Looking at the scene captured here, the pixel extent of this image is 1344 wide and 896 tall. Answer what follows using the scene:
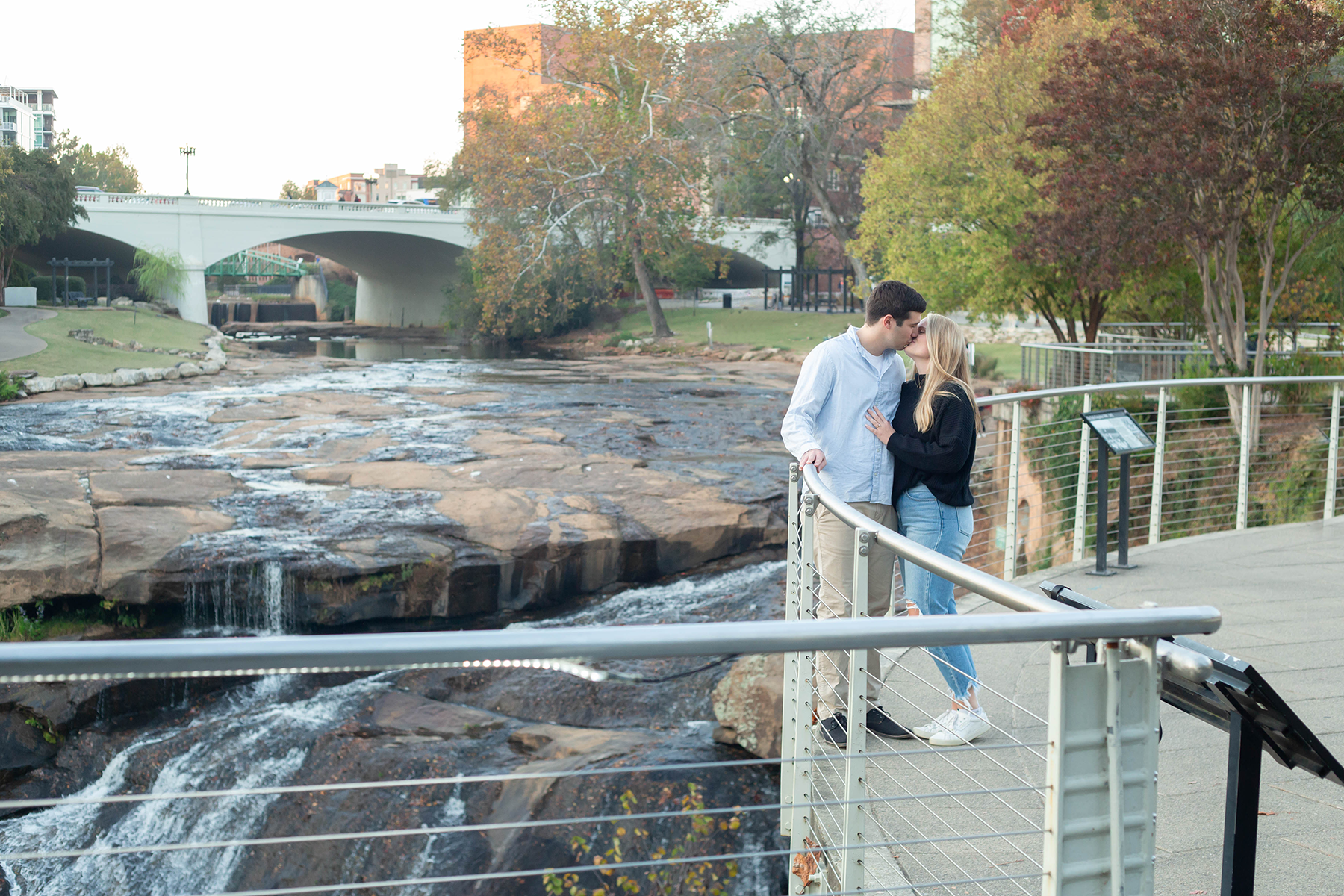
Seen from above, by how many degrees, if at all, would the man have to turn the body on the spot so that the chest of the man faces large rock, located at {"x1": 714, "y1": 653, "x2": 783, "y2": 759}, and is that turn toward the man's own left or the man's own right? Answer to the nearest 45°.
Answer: approximately 135° to the man's own left

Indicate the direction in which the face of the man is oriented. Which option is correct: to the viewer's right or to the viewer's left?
to the viewer's right

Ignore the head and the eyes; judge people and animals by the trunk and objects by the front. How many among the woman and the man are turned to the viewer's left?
1

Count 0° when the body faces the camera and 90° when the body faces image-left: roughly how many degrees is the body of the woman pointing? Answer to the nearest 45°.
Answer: approximately 90°

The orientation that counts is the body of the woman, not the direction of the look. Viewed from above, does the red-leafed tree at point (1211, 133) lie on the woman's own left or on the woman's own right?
on the woman's own right

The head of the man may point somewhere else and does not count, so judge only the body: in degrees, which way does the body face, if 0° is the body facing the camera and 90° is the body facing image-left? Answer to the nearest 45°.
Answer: approximately 315°

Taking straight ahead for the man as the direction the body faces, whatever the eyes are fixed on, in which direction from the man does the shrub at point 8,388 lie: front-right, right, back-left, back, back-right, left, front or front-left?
back

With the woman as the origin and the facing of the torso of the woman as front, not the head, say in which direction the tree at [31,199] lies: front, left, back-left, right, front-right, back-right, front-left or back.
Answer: front-right

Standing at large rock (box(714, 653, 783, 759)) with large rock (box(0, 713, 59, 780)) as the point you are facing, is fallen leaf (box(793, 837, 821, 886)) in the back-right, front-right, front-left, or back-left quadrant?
back-left
